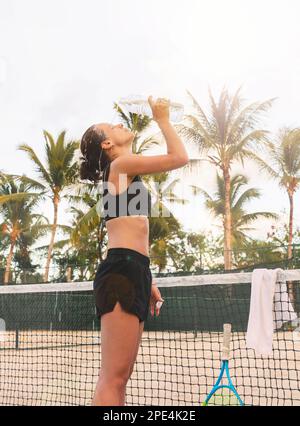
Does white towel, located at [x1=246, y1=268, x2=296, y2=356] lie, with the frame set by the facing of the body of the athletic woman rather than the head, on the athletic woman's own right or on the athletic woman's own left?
on the athletic woman's own left

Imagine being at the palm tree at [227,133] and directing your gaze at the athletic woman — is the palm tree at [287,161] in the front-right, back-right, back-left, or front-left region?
back-left

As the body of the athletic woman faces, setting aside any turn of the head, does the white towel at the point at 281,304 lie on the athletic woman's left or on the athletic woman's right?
on the athletic woman's left

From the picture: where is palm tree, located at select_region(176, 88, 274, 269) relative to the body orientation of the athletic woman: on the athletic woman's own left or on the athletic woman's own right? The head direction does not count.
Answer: on the athletic woman's own left

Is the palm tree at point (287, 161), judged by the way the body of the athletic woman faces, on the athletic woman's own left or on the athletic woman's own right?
on the athletic woman's own left

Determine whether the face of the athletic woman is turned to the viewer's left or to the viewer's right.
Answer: to the viewer's right

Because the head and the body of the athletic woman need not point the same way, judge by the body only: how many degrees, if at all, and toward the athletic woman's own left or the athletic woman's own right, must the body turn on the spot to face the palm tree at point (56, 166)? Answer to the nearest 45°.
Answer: approximately 90° to the athletic woman's own left

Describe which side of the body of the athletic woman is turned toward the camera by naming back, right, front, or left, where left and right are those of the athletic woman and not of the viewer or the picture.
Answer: right
